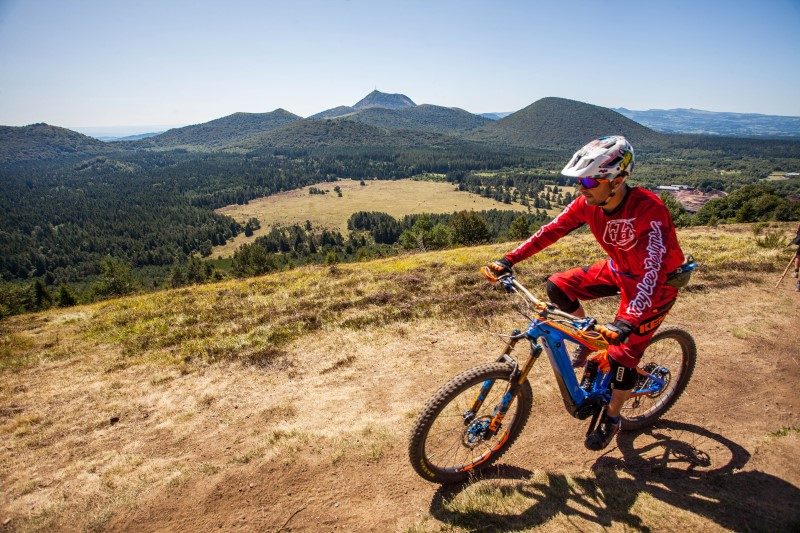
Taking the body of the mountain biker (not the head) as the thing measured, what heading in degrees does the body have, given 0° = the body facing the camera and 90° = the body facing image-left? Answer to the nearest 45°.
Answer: approximately 45°

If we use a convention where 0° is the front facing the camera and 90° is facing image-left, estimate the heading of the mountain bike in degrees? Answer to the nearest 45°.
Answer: approximately 45°
